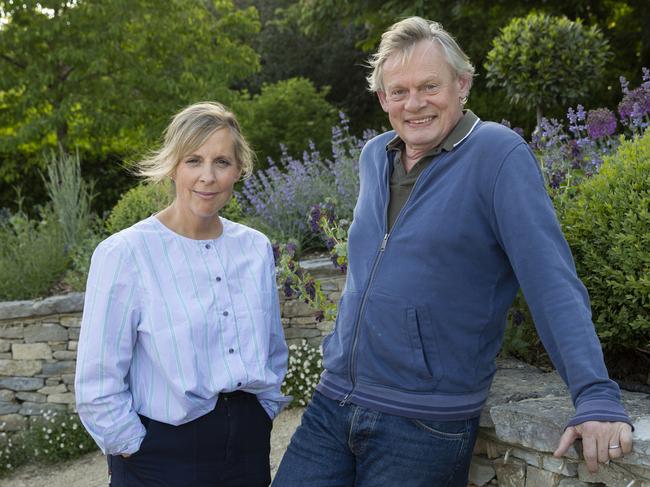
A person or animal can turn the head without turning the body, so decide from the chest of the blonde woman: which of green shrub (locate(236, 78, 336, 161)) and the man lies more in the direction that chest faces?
the man

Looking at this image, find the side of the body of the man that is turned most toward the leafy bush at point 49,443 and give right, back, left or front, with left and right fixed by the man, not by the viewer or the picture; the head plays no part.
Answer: right

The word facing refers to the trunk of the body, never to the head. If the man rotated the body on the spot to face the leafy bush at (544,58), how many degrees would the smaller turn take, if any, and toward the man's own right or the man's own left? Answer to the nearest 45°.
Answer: approximately 135° to the man's own right

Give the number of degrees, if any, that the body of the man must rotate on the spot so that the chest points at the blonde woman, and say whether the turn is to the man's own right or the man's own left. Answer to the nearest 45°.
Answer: approximately 45° to the man's own right

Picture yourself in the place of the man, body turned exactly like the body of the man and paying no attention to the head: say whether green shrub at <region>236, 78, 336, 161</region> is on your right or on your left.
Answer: on your right

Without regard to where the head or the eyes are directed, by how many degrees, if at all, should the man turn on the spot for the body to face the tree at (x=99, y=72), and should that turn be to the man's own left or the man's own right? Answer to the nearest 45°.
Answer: approximately 90° to the man's own right

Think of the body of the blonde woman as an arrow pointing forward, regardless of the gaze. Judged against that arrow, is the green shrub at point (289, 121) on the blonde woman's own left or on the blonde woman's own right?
on the blonde woman's own left

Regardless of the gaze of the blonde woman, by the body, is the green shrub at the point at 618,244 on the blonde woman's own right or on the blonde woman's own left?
on the blonde woman's own left

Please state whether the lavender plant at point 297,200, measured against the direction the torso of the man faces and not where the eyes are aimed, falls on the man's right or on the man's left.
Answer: on the man's right

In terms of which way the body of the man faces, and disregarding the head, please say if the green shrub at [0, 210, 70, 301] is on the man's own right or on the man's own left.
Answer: on the man's own right

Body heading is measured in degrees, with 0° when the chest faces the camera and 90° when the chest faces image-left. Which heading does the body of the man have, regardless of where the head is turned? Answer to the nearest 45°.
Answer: approximately 45°

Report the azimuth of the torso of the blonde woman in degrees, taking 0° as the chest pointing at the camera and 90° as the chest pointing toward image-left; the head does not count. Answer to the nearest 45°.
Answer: approximately 315°
